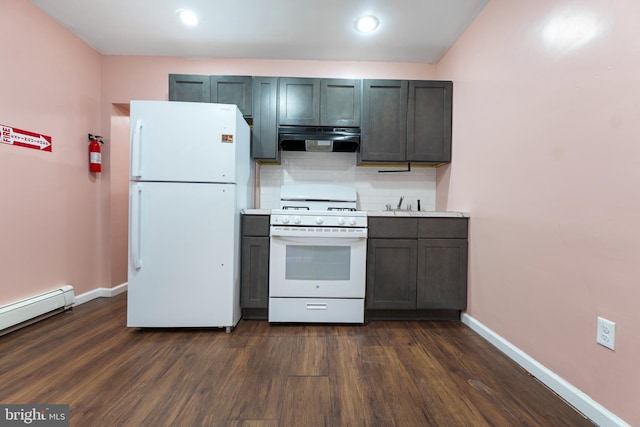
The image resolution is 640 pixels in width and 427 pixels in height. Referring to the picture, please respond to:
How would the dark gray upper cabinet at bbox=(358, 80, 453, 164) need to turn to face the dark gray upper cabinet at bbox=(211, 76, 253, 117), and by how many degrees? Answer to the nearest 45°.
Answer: approximately 90° to its right

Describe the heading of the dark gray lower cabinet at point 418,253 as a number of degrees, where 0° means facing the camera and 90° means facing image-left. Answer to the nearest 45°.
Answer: approximately 0°

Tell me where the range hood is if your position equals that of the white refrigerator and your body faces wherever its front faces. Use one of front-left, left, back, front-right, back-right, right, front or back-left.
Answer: left

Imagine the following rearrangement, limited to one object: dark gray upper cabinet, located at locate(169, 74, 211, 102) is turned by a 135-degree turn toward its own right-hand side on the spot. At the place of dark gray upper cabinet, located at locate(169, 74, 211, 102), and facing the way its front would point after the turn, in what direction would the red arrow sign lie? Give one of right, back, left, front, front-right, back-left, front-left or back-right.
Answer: front-left
